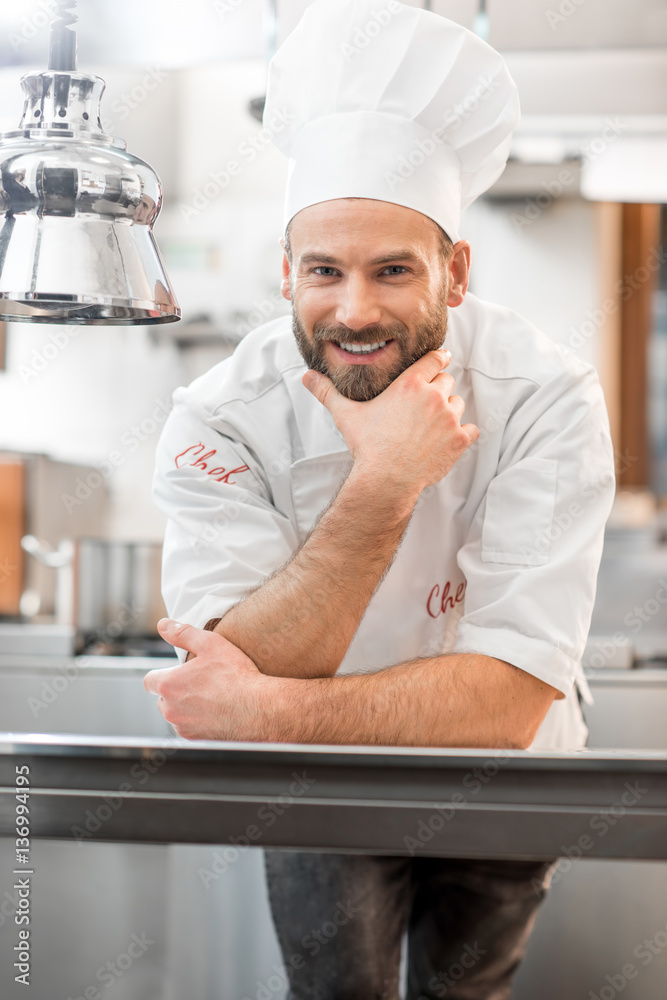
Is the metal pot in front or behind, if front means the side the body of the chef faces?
behind

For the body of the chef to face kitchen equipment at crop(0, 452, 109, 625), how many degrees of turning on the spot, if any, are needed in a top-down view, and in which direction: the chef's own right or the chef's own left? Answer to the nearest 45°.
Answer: approximately 135° to the chef's own right

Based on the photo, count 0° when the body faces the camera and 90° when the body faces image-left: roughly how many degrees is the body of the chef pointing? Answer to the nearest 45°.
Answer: approximately 0°
